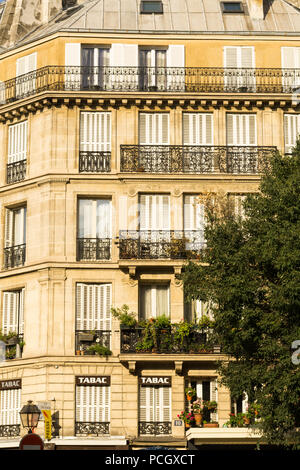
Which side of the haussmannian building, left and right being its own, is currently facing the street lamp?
front

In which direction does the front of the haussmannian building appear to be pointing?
toward the camera

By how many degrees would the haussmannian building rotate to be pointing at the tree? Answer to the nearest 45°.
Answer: approximately 45° to its left

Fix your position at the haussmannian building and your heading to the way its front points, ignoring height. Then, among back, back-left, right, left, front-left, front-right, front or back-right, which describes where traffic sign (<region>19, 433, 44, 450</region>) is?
front
